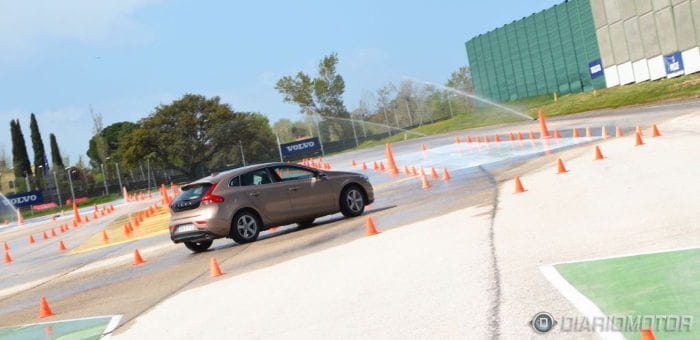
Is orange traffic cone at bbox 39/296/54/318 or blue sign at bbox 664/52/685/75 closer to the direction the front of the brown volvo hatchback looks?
the blue sign

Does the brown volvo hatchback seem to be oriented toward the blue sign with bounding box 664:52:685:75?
yes

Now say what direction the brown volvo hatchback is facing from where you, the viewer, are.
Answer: facing away from the viewer and to the right of the viewer

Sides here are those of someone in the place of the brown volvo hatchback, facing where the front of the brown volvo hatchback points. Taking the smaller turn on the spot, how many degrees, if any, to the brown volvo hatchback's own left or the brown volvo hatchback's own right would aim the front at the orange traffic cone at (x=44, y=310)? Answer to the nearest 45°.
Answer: approximately 180°
